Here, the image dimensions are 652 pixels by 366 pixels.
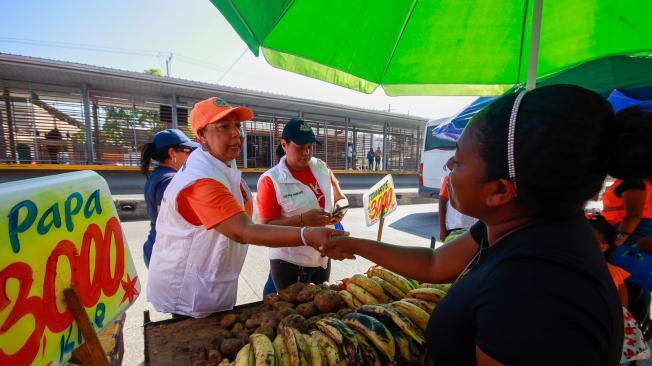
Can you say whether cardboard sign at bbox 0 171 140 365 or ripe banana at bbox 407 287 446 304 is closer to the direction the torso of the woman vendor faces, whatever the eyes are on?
the ripe banana

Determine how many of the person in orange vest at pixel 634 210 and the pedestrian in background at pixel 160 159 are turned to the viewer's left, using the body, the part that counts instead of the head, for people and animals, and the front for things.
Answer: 1

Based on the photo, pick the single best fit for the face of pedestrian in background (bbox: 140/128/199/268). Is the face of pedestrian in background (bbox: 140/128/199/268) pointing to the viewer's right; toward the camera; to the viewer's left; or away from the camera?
to the viewer's right

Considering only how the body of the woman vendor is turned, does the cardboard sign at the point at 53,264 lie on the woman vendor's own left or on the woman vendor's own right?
on the woman vendor's own left

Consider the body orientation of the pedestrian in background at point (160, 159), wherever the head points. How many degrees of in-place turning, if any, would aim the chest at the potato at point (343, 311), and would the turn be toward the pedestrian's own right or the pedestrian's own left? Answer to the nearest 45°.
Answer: approximately 45° to the pedestrian's own right

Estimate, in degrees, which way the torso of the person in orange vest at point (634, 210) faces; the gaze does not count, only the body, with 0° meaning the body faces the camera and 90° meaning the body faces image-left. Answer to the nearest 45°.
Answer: approximately 90°

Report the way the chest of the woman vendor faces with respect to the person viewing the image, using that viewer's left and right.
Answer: facing away from the viewer and to the left of the viewer

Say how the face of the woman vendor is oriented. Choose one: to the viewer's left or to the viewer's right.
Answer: to the viewer's left

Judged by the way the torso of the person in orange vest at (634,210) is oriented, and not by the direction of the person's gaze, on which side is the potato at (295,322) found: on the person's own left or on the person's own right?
on the person's own left
